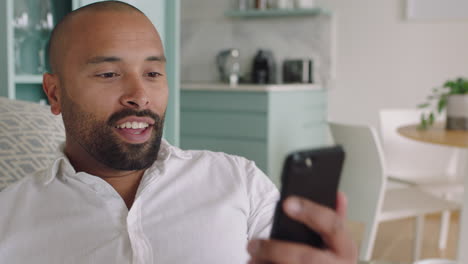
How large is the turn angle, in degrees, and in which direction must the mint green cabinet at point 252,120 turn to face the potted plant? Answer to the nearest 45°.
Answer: approximately 90° to its left

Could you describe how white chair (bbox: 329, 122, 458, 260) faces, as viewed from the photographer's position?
facing away from the viewer and to the right of the viewer

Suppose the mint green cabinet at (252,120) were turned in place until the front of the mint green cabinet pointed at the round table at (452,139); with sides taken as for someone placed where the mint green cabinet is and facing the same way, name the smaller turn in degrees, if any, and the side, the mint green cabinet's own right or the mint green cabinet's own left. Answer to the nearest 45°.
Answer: approximately 90° to the mint green cabinet's own left

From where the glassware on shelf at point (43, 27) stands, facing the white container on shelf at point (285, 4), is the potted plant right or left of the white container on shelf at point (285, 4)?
right

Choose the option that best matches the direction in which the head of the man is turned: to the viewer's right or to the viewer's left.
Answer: to the viewer's right

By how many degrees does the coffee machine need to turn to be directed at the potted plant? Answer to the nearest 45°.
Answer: approximately 90° to its left
